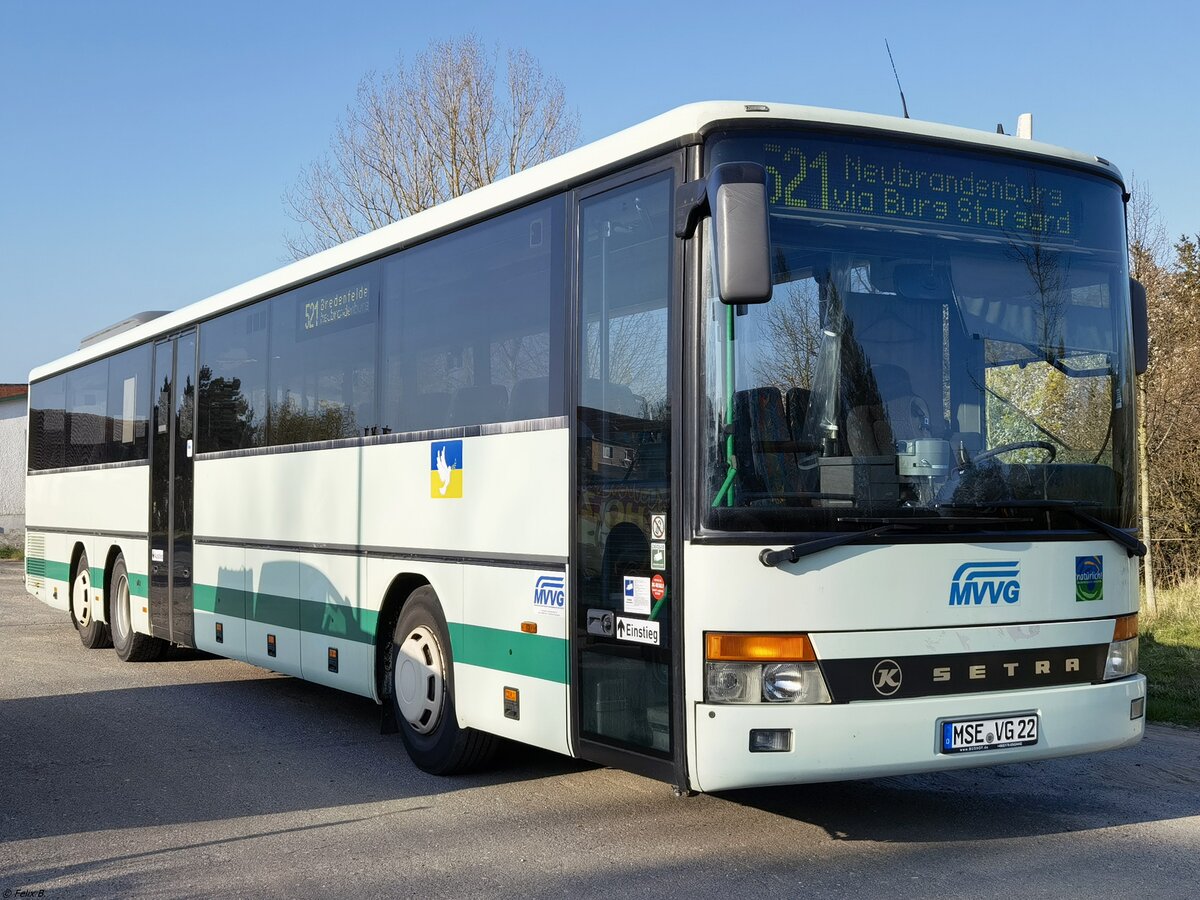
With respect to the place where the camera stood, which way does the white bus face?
facing the viewer and to the right of the viewer

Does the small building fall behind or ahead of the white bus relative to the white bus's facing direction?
behind
